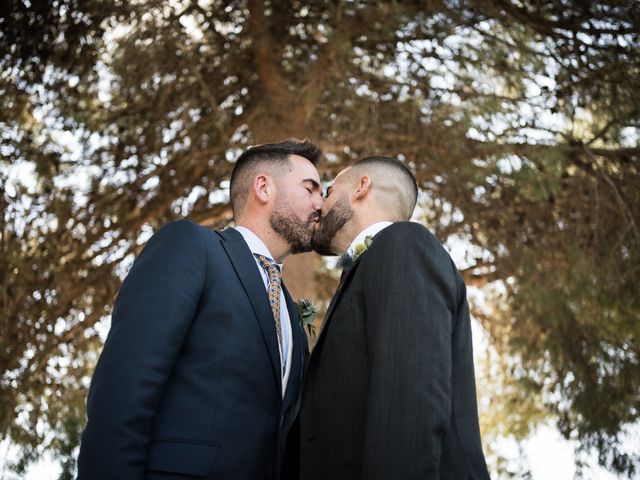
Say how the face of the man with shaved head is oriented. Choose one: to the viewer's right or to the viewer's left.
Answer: to the viewer's left

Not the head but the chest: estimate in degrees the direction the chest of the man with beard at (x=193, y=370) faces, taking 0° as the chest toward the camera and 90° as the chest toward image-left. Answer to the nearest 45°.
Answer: approximately 315°

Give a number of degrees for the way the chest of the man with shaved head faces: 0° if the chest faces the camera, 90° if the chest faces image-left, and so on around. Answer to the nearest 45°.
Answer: approximately 90°

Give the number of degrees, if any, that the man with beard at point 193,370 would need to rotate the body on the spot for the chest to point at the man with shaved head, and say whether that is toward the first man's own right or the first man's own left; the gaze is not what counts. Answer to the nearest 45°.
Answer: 0° — they already face them

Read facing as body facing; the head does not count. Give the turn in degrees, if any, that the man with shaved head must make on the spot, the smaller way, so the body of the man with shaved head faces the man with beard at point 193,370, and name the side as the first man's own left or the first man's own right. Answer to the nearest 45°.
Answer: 0° — they already face them

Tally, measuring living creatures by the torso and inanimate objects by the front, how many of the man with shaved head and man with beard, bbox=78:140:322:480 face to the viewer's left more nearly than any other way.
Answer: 1

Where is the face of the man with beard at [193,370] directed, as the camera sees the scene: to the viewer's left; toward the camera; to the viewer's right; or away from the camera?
to the viewer's right

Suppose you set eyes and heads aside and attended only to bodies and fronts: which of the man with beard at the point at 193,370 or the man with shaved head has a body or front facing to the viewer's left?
the man with shaved head
